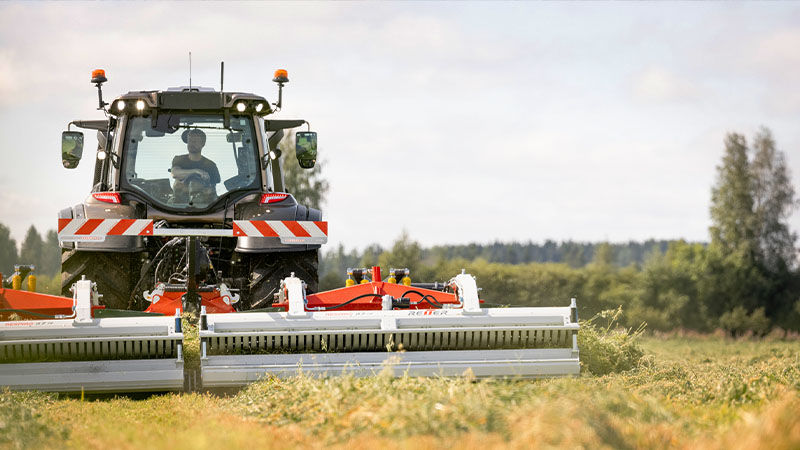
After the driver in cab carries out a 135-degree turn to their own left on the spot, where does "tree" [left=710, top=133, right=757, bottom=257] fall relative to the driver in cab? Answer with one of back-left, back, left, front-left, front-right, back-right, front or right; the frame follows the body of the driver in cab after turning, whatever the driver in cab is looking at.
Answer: front

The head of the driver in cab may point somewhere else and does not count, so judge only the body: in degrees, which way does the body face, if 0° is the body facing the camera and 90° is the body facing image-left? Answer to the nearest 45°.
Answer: approximately 0°

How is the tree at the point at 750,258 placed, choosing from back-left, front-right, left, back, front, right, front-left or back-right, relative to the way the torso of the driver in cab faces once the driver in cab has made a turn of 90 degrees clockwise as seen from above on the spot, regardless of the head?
back-right

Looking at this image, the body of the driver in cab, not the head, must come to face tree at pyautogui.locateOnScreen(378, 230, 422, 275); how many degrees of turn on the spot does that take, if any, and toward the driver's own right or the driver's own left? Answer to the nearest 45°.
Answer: approximately 180°

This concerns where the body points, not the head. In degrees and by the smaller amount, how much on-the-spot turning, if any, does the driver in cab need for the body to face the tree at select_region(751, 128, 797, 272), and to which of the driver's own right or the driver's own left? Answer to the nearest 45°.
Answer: approximately 135° to the driver's own left

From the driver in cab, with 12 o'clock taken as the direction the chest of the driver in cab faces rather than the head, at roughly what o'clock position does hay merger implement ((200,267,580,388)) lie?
The hay merger implement is roughly at 11 o'clock from the driver in cab.

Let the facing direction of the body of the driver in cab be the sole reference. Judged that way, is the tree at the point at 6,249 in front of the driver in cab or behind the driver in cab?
behind

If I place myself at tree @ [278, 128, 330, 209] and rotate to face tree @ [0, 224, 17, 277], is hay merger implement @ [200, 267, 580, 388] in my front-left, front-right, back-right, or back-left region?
back-left

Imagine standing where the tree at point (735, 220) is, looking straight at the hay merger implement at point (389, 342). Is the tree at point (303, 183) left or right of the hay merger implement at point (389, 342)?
right

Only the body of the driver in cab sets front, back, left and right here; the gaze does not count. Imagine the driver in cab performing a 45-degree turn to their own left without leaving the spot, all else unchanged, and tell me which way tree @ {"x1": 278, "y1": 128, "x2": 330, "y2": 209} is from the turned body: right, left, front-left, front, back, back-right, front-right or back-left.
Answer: back-left
